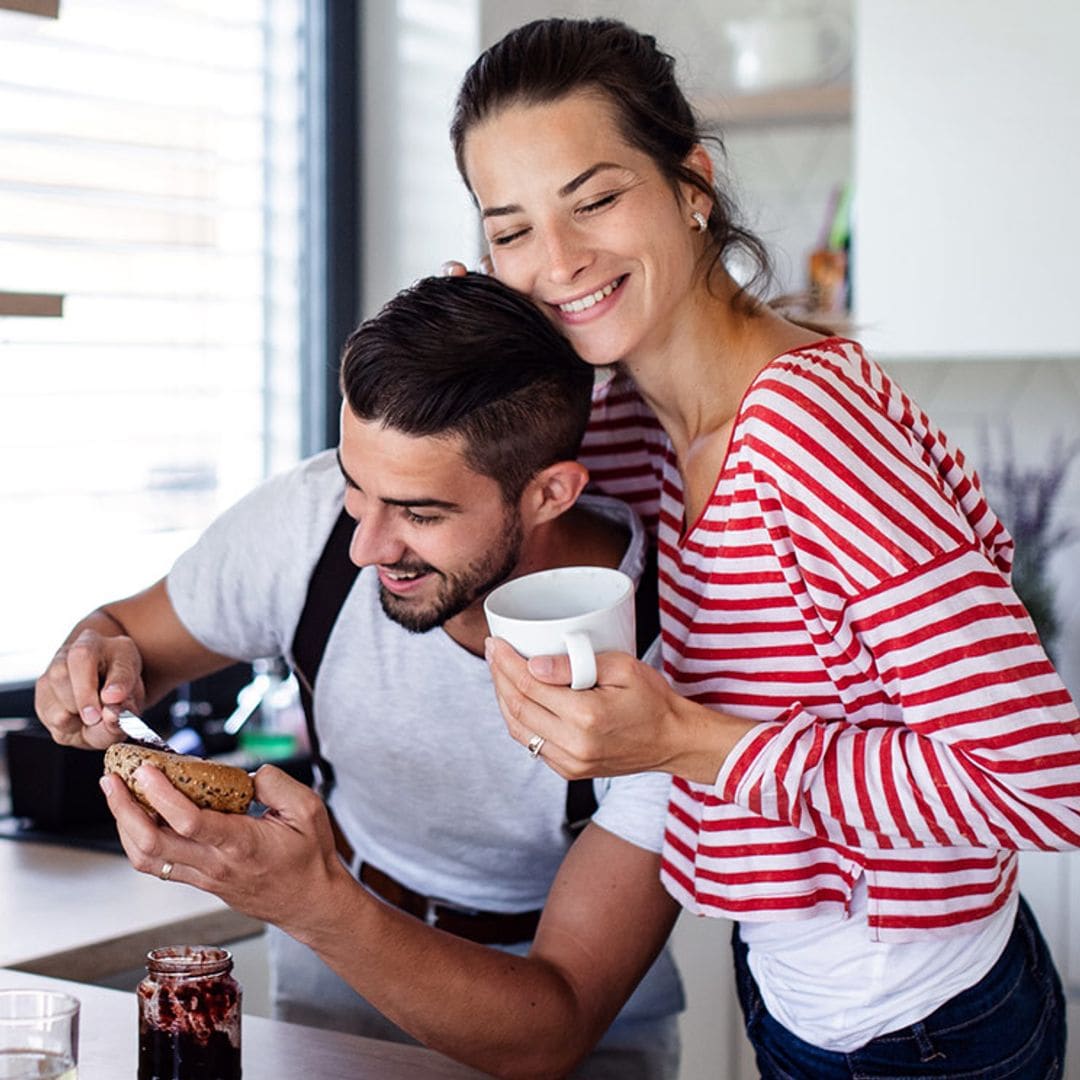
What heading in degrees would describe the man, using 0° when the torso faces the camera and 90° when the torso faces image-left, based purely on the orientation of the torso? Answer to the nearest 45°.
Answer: approximately 45°

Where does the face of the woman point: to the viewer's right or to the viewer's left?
to the viewer's left

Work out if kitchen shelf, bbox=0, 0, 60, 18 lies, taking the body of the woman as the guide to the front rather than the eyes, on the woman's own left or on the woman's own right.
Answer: on the woman's own right

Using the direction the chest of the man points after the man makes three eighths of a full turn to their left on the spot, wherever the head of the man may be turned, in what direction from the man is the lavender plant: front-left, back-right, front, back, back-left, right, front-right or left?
front-left

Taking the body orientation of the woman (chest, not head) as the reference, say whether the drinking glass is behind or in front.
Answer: in front

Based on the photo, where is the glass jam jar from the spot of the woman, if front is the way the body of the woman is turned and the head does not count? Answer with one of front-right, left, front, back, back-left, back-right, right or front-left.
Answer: front

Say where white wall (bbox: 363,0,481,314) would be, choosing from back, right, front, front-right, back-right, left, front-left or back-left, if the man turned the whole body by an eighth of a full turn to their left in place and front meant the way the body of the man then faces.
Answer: back

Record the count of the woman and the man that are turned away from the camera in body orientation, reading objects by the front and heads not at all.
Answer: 0

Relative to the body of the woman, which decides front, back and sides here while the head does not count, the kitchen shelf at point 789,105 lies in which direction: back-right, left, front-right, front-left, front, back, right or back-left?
back-right

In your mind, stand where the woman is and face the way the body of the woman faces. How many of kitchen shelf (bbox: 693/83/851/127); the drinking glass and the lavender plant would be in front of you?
1

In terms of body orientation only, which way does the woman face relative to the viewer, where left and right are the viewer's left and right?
facing the viewer and to the left of the viewer
